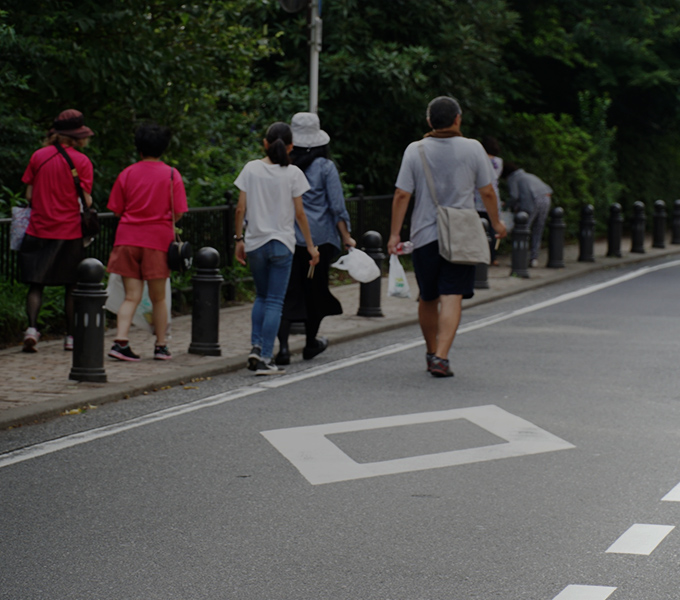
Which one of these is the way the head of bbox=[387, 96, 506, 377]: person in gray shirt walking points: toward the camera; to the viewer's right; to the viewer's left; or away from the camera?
away from the camera

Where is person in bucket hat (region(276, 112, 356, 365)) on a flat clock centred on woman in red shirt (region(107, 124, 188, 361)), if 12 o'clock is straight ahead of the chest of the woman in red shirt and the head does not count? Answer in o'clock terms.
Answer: The person in bucket hat is roughly at 3 o'clock from the woman in red shirt.

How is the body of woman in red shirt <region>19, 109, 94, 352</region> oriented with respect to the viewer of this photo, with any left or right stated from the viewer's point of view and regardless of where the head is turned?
facing away from the viewer and to the right of the viewer

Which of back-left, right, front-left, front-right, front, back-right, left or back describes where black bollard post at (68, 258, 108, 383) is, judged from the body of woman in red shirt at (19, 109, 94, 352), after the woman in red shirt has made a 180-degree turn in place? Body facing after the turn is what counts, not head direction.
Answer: front-left

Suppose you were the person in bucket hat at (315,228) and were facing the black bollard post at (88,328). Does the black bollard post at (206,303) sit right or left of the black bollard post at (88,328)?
right

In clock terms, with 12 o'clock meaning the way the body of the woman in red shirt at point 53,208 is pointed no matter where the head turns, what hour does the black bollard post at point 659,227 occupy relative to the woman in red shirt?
The black bollard post is roughly at 12 o'clock from the woman in red shirt.

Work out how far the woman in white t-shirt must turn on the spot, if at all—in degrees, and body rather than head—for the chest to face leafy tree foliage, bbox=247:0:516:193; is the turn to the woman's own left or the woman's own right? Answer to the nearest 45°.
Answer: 0° — they already face it

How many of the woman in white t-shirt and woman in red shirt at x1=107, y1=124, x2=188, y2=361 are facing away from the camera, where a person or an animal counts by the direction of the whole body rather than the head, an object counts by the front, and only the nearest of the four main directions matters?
2

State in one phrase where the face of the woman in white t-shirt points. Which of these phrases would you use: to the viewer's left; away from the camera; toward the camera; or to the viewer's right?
away from the camera

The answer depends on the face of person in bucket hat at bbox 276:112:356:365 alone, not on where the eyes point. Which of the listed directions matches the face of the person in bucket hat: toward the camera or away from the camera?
away from the camera

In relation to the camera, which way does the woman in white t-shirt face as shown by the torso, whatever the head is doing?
away from the camera

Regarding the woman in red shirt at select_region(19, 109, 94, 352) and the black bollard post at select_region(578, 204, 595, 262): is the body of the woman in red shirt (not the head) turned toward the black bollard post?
yes

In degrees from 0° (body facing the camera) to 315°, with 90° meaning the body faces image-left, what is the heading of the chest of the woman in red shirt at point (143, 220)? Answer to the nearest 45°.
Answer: approximately 180°
